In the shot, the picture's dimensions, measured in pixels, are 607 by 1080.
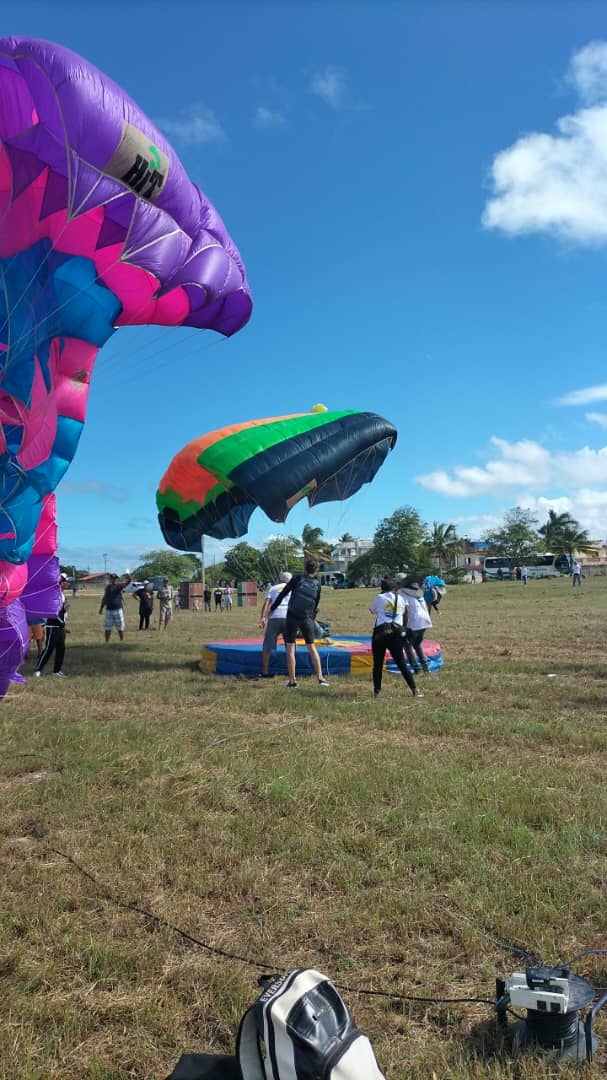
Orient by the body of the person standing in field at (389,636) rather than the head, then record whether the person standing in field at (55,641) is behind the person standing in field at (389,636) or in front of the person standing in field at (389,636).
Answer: in front

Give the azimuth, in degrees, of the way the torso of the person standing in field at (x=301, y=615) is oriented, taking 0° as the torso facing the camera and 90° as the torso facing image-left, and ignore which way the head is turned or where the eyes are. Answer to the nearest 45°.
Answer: approximately 180°

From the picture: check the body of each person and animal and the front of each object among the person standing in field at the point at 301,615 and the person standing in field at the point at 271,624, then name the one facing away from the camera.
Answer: the person standing in field at the point at 301,615

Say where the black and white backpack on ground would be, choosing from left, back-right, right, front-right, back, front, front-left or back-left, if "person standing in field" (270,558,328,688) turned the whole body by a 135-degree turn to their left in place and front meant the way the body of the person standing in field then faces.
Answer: front-left

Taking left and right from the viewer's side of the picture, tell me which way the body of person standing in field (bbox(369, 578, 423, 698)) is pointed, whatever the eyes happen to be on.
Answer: facing away from the viewer and to the left of the viewer

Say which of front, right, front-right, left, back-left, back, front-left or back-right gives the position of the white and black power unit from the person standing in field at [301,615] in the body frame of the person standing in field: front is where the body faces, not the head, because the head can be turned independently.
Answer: back

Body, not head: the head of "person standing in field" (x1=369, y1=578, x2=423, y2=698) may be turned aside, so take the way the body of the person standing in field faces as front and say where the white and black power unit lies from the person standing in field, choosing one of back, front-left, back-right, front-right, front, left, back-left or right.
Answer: back-left

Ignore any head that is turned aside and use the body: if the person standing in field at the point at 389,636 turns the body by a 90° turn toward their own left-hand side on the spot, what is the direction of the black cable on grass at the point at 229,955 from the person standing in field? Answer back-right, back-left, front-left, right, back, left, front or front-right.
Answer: front-left
